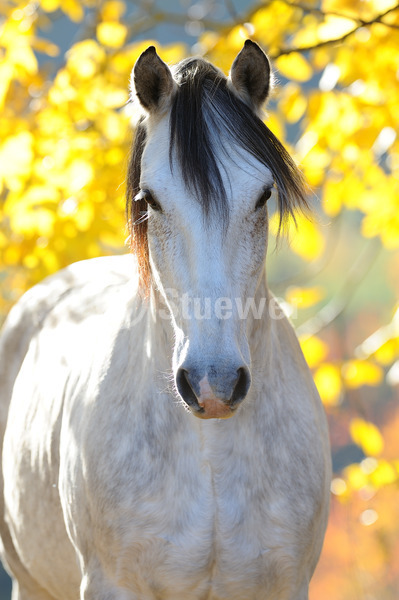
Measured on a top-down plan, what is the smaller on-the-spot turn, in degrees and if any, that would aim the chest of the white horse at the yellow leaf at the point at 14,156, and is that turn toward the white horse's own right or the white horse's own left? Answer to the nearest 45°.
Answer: approximately 180°

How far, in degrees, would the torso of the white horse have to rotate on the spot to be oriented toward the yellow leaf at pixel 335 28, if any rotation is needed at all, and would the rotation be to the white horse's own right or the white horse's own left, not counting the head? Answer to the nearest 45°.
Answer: approximately 135° to the white horse's own left

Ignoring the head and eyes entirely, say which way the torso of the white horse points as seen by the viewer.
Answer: toward the camera

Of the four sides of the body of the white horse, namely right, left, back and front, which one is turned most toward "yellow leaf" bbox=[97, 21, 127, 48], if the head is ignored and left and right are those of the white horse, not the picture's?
back

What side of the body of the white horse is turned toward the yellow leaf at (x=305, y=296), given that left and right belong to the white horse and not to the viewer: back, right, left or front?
back

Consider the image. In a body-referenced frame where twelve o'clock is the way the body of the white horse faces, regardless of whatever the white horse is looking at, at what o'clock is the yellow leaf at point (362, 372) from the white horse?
The yellow leaf is roughly at 7 o'clock from the white horse.

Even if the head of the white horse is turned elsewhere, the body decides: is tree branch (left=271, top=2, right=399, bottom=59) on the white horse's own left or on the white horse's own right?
on the white horse's own left

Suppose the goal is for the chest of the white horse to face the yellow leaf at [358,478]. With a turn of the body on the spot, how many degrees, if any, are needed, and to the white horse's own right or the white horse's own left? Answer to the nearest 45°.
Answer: approximately 135° to the white horse's own left

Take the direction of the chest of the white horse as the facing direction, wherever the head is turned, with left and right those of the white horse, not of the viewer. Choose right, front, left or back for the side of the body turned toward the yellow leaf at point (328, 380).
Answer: back

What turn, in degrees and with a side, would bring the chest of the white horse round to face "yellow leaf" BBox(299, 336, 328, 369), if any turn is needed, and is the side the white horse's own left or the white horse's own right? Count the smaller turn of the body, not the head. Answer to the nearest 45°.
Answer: approximately 180°

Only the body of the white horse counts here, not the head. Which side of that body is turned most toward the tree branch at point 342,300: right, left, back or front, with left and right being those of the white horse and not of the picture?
back

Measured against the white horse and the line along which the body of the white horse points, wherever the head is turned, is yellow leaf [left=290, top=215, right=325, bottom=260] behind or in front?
behind
